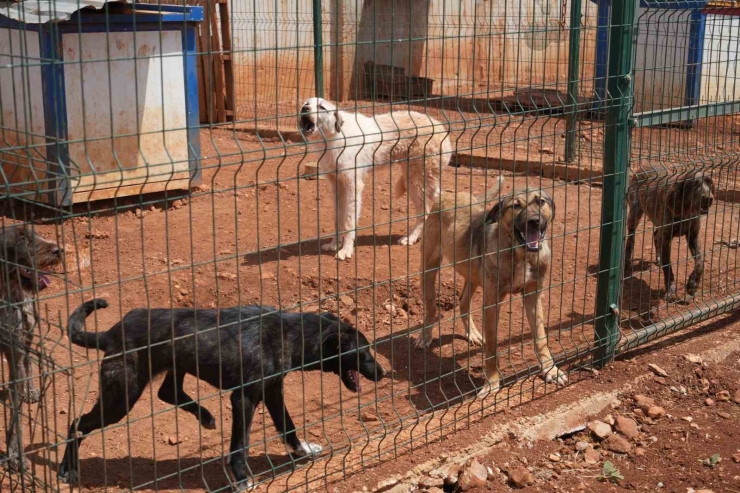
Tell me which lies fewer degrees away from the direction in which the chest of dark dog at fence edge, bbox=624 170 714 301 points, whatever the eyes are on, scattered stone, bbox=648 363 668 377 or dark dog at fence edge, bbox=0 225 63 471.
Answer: the scattered stone

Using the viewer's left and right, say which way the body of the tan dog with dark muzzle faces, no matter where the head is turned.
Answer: facing the viewer and to the right of the viewer

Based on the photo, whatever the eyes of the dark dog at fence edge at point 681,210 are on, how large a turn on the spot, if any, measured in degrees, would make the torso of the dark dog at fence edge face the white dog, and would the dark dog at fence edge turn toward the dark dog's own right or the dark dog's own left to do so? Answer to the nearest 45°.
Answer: approximately 135° to the dark dog's own right

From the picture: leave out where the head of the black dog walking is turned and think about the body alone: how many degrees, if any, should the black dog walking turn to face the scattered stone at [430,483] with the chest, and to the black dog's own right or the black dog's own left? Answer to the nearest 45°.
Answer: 0° — it already faces it

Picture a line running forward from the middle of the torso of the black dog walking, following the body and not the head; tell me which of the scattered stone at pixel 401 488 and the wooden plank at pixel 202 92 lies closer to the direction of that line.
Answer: the scattered stone

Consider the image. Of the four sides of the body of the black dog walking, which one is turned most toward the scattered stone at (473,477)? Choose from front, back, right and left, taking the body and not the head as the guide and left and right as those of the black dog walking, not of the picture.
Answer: front

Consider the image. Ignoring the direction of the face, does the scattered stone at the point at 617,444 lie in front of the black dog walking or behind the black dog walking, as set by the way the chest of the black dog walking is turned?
in front

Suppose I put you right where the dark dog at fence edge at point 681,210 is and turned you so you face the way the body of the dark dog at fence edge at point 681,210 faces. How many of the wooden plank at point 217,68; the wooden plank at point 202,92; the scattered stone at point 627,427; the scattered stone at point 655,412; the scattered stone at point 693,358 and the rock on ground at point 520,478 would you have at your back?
2

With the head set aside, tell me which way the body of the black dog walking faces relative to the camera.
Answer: to the viewer's right

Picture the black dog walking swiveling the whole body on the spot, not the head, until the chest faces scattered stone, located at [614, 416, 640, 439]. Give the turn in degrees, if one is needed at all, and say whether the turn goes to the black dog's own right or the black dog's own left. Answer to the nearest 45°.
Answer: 0° — it already faces it

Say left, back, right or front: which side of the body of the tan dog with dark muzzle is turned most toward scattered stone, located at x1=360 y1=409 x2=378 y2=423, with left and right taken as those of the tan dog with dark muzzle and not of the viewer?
right

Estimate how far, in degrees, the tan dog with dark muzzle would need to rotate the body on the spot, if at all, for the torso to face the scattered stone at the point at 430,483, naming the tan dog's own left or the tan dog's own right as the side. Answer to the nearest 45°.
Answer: approximately 45° to the tan dog's own right

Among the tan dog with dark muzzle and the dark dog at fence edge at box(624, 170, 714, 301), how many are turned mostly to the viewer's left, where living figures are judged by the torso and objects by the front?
0
